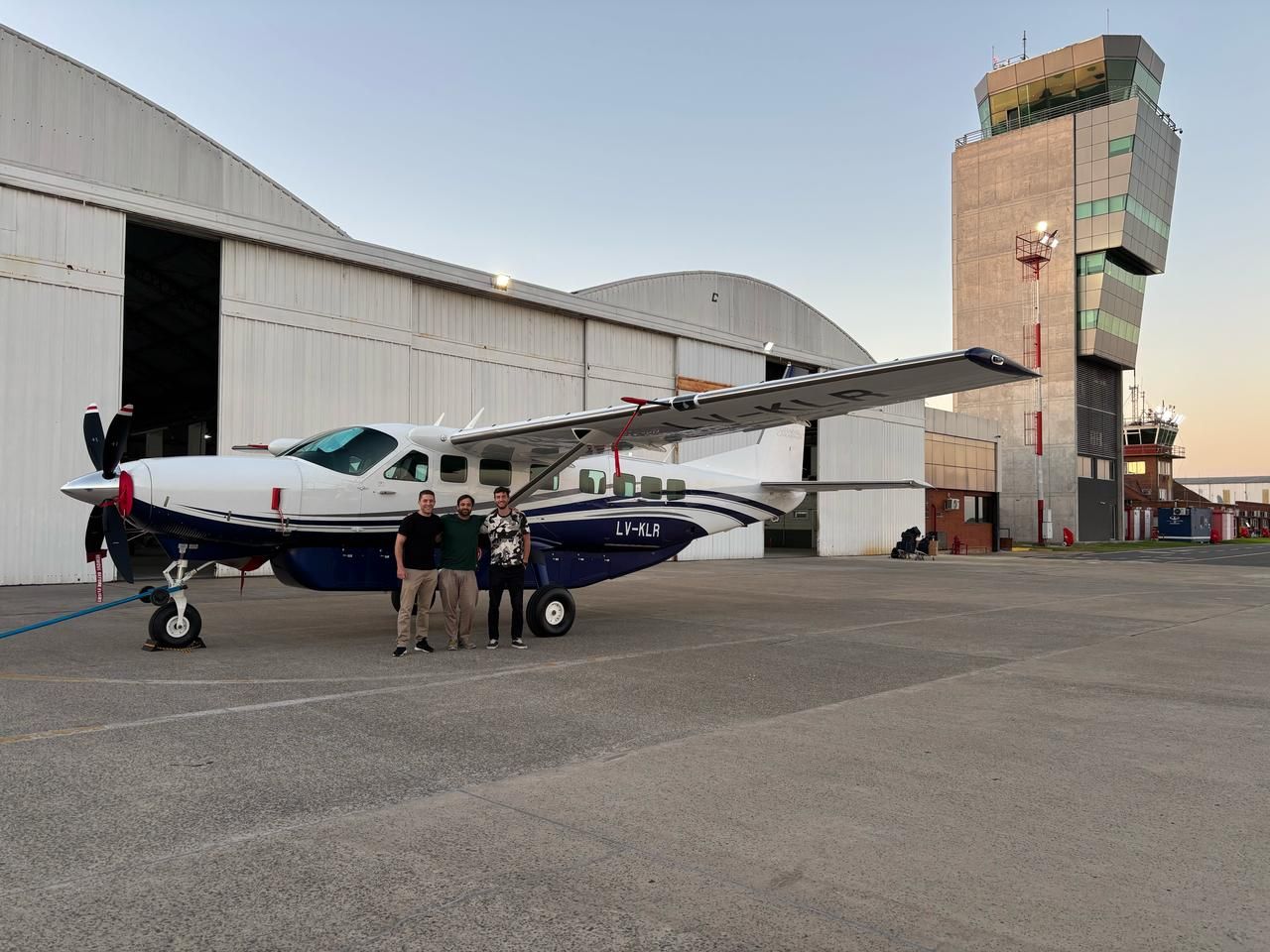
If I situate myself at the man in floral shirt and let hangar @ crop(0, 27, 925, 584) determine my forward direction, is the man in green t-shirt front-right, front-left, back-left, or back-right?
front-left

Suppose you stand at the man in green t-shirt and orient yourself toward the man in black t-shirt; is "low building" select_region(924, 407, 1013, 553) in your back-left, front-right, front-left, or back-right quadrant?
back-right

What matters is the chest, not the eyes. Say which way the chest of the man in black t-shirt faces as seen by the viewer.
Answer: toward the camera

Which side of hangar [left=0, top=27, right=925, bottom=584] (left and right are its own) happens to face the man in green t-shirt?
front

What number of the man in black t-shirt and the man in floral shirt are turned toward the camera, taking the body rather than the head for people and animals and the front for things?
2

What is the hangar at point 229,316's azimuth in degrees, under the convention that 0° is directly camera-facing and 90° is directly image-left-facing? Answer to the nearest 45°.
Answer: approximately 315°

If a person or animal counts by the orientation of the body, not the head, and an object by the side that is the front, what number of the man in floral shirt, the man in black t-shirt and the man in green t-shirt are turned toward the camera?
3

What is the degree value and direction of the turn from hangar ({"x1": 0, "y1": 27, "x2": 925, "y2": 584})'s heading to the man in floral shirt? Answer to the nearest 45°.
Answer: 0° — it already faces them

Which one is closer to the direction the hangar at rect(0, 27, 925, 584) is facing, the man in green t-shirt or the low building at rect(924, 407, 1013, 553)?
the man in green t-shirt

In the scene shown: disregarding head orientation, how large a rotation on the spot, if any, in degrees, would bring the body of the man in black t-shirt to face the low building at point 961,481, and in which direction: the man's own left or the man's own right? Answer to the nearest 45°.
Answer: approximately 135° to the man's own left

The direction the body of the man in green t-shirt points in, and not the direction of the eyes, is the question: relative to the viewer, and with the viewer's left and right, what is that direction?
facing the viewer

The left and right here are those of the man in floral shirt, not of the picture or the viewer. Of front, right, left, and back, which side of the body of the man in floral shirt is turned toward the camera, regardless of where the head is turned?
front
